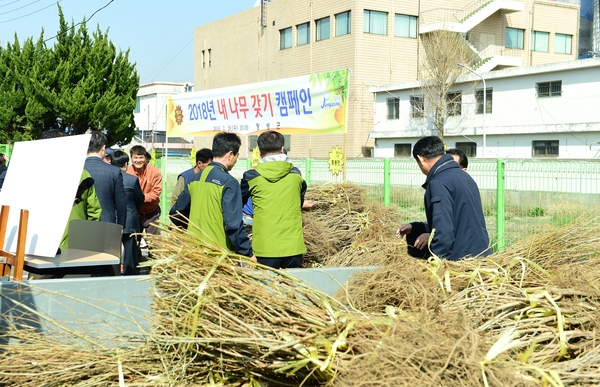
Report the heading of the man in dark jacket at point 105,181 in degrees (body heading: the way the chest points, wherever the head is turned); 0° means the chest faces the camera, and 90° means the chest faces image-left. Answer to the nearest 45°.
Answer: approximately 225°

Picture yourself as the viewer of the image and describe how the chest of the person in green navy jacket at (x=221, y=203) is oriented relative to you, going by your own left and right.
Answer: facing away from the viewer and to the right of the viewer

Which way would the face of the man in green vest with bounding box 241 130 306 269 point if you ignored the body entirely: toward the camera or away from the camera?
away from the camera

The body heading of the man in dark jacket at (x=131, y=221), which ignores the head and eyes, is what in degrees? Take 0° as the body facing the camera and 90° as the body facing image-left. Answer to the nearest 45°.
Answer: approximately 225°

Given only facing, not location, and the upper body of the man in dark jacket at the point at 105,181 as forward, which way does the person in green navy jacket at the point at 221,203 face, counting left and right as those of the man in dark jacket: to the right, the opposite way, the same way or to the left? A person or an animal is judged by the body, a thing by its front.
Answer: the same way

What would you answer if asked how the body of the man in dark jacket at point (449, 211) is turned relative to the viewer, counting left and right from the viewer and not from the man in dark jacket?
facing away from the viewer and to the left of the viewer

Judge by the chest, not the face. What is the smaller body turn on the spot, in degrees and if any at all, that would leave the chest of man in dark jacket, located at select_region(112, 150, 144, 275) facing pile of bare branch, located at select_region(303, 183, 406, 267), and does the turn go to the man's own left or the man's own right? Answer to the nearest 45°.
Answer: approximately 45° to the man's own right

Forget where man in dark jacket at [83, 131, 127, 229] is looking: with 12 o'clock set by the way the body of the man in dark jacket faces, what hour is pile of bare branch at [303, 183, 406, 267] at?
The pile of bare branch is roughly at 3 o'clock from the man in dark jacket.

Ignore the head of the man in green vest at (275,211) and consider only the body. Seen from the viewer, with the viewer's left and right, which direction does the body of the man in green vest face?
facing away from the viewer

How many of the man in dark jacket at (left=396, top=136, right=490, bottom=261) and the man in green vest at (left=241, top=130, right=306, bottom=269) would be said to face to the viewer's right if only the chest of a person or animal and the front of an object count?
0

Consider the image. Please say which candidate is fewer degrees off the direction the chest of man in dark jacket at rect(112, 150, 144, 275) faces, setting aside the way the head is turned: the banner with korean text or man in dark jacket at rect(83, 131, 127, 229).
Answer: the banner with korean text

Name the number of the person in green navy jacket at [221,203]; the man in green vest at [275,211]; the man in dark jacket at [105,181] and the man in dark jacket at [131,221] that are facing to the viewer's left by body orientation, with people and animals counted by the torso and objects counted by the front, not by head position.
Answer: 0

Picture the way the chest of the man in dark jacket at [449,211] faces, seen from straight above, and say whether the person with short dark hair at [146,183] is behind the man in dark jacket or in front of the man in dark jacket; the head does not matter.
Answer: in front

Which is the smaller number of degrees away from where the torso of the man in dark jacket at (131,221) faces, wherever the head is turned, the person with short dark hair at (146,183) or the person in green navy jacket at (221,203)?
the person with short dark hair
